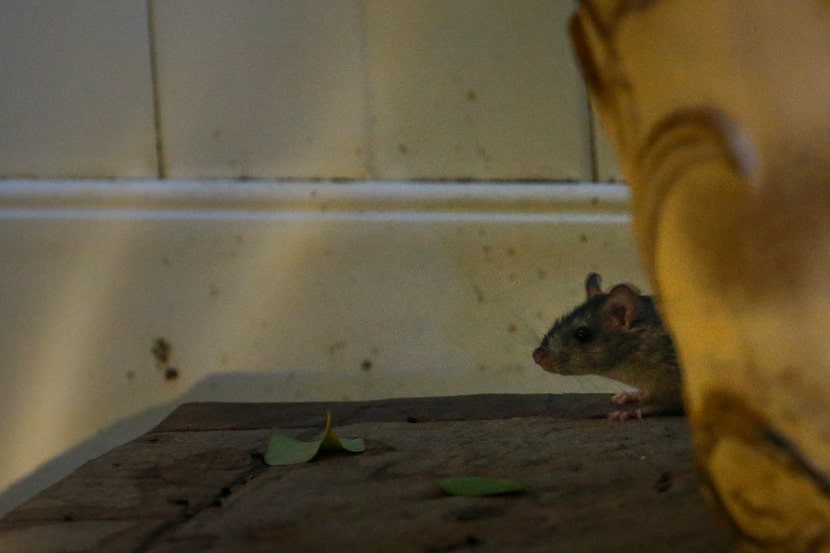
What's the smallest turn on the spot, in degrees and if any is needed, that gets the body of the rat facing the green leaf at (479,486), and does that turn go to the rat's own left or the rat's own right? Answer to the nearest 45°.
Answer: approximately 90° to the rat's own left

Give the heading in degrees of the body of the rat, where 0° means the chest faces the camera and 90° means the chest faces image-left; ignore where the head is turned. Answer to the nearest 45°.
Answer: approximately 90°
